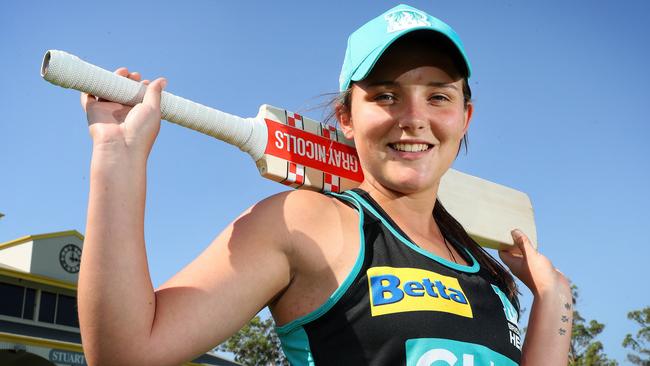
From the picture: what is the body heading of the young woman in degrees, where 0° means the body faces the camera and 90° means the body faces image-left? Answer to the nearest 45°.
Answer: approximately 315°

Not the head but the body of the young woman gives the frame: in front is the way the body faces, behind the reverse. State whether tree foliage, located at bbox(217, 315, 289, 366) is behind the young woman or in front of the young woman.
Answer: behind

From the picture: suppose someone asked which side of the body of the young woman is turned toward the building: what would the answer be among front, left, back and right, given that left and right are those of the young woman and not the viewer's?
back
